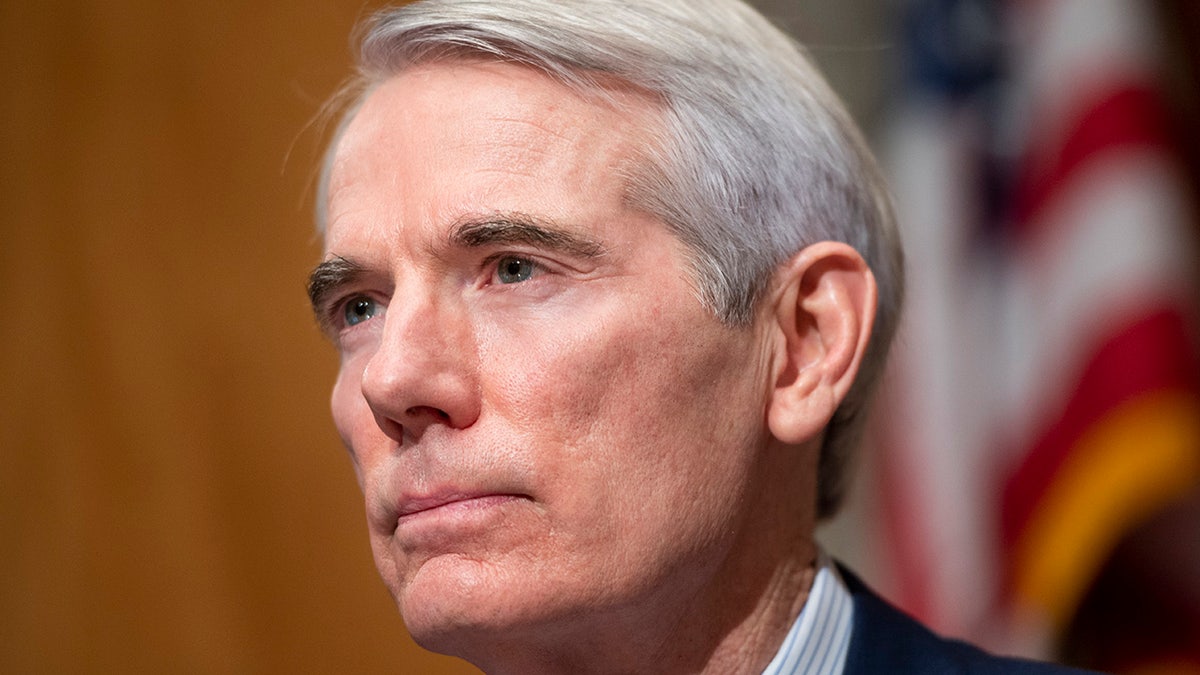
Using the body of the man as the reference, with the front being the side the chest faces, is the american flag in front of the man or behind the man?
behind

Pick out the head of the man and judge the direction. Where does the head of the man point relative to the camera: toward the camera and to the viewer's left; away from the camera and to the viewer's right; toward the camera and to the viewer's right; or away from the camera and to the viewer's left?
toward the camera and to the viewer's left

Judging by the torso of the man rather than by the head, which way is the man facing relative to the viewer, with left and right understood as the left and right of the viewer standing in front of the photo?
facing the viewer and to the left of the viewer
